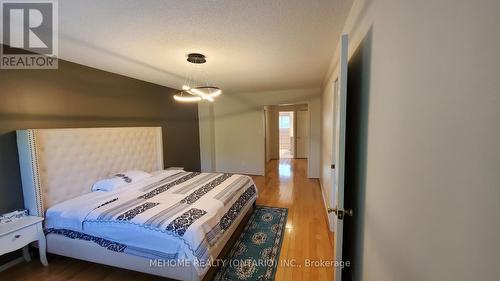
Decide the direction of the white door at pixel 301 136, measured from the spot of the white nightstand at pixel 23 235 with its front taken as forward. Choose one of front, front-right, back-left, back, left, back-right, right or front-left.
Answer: front-left

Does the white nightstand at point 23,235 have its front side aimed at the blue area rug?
yes

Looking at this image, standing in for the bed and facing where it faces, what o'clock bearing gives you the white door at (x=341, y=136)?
The white door is roughly at 12 o'clock from the bed.

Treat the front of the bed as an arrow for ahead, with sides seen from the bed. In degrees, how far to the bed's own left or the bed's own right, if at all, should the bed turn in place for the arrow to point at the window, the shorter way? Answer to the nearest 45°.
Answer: approximately 90° to the bed's own left

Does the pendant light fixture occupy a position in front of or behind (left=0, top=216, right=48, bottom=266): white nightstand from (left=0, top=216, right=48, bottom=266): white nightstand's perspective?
in front

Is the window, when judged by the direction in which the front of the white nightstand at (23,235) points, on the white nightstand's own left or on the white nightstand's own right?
on the white nightstand's own left

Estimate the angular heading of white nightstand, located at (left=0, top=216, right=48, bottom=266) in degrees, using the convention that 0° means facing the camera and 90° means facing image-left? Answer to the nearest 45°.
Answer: approximately 315°

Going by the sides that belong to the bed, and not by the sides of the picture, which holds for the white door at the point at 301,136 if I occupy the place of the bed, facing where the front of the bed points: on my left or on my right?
on my left
